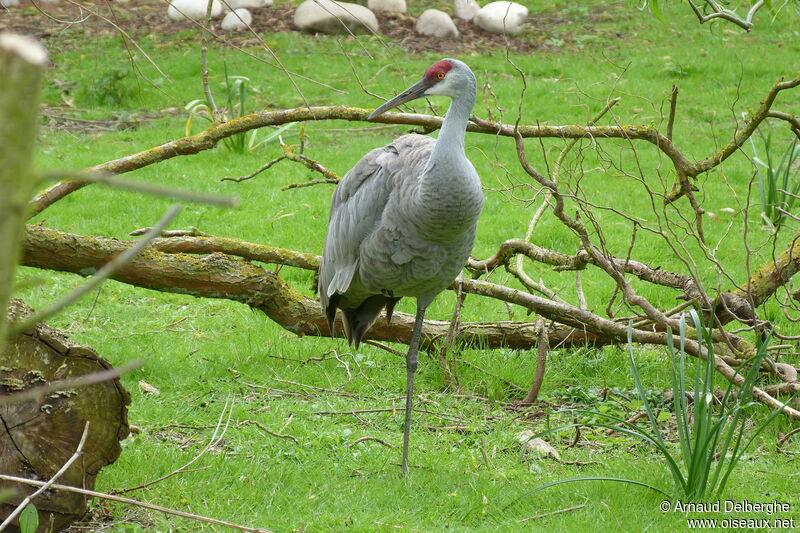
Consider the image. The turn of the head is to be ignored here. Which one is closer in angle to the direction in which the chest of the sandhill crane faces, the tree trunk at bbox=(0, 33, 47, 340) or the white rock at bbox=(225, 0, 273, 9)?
the tree trunk

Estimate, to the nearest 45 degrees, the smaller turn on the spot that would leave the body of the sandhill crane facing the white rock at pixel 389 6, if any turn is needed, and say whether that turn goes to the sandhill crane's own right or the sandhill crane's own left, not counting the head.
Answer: approximately 135° to the sandhill crane's own left

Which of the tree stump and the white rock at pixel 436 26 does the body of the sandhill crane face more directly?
the tree stump

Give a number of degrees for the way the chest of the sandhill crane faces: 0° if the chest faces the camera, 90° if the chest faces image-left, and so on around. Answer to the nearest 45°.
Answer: approximately 315°

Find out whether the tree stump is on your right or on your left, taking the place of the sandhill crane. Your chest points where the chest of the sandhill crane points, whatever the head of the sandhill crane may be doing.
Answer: on your right

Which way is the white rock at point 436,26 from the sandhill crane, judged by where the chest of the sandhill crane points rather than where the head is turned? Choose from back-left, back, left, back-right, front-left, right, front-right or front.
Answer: back-left

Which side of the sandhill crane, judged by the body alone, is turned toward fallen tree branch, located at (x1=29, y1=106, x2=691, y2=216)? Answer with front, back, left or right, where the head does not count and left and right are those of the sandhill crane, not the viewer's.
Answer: back

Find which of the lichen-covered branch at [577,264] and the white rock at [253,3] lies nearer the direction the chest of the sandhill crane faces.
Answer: the lichen-covered branch

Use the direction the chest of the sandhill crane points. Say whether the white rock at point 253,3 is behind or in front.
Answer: behind
